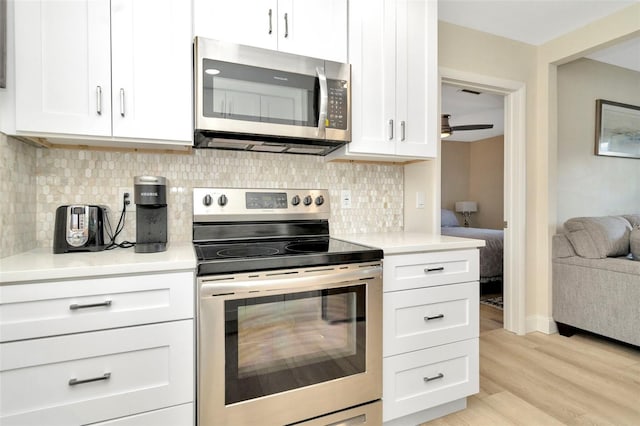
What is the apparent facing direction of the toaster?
toward the camera

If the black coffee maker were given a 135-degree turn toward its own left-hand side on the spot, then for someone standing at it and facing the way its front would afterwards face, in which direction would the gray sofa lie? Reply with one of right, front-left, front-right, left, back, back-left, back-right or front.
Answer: front-right

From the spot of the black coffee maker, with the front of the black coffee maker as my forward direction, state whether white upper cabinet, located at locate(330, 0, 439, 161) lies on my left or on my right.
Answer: on my left

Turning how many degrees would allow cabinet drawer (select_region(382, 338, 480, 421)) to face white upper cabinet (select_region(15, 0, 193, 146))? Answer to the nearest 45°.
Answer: approximately 90° to its right

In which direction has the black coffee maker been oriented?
toward the camera

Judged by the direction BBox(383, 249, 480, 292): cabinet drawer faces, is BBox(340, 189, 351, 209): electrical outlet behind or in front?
behind

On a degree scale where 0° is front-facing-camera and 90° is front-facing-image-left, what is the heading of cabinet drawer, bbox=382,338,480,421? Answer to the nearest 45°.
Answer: approximately 315°

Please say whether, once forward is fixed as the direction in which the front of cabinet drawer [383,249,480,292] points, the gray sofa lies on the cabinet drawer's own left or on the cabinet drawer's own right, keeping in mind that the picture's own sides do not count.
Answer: on the cabinet drawer's own left

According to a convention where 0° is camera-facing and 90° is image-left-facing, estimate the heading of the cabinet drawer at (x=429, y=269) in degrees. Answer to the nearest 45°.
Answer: approximately 315°

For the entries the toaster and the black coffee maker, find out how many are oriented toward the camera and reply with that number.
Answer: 2

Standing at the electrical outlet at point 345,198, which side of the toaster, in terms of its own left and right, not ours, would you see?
left
